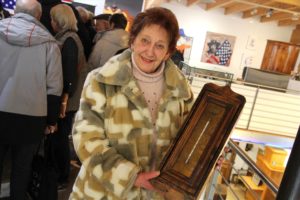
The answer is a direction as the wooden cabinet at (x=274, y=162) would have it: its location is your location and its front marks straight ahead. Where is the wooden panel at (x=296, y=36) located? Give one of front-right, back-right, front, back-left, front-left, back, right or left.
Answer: back-right

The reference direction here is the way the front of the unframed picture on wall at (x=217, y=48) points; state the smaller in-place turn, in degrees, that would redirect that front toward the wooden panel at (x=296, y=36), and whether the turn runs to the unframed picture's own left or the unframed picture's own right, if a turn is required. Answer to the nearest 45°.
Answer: approximately 90° to the unframed picture's own left

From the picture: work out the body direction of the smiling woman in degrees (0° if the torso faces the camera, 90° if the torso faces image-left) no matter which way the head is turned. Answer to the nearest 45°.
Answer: approximately 315°

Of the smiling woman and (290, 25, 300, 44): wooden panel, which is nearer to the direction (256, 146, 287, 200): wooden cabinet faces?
the smiling woman

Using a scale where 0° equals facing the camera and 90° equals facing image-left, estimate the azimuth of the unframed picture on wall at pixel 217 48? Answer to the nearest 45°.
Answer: approximately 0°

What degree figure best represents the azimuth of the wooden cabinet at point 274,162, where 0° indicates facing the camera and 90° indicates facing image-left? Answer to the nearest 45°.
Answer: approximately 45°

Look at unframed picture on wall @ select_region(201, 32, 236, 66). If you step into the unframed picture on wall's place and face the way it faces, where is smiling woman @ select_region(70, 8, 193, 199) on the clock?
The smiling woman is roughly at 12 o'clock from the unframed picture on wall.

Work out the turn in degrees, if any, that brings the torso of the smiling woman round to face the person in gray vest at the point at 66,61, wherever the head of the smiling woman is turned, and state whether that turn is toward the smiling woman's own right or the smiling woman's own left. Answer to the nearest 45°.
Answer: approximately 180°
